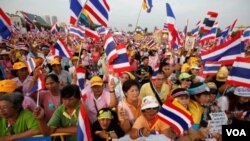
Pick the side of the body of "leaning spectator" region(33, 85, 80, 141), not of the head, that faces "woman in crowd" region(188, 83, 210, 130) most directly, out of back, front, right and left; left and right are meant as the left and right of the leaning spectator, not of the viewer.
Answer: left

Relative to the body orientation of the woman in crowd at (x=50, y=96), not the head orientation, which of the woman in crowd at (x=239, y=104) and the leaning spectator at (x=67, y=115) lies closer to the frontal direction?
the leaning spectator

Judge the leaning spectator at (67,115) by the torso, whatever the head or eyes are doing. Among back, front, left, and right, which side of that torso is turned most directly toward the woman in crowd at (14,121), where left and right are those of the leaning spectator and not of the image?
right

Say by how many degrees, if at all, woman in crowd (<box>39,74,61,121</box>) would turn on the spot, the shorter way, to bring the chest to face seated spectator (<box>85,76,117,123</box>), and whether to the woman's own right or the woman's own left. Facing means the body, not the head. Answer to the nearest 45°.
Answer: approximately 90° to the woman's own left

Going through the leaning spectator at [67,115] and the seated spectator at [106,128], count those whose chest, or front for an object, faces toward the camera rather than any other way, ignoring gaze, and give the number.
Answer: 2

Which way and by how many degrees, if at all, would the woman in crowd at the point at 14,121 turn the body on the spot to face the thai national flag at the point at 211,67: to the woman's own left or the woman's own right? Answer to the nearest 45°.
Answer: approximately 135° to the woman's own left

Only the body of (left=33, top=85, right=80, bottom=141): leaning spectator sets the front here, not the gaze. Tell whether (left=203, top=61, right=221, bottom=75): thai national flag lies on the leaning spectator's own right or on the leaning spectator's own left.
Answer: on the leaning spectator's own left

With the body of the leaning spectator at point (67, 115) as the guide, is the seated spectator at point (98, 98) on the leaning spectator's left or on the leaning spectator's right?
on the leaning spectator's left

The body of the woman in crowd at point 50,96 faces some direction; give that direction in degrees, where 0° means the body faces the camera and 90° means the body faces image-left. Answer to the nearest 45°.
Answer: approximately 45°
